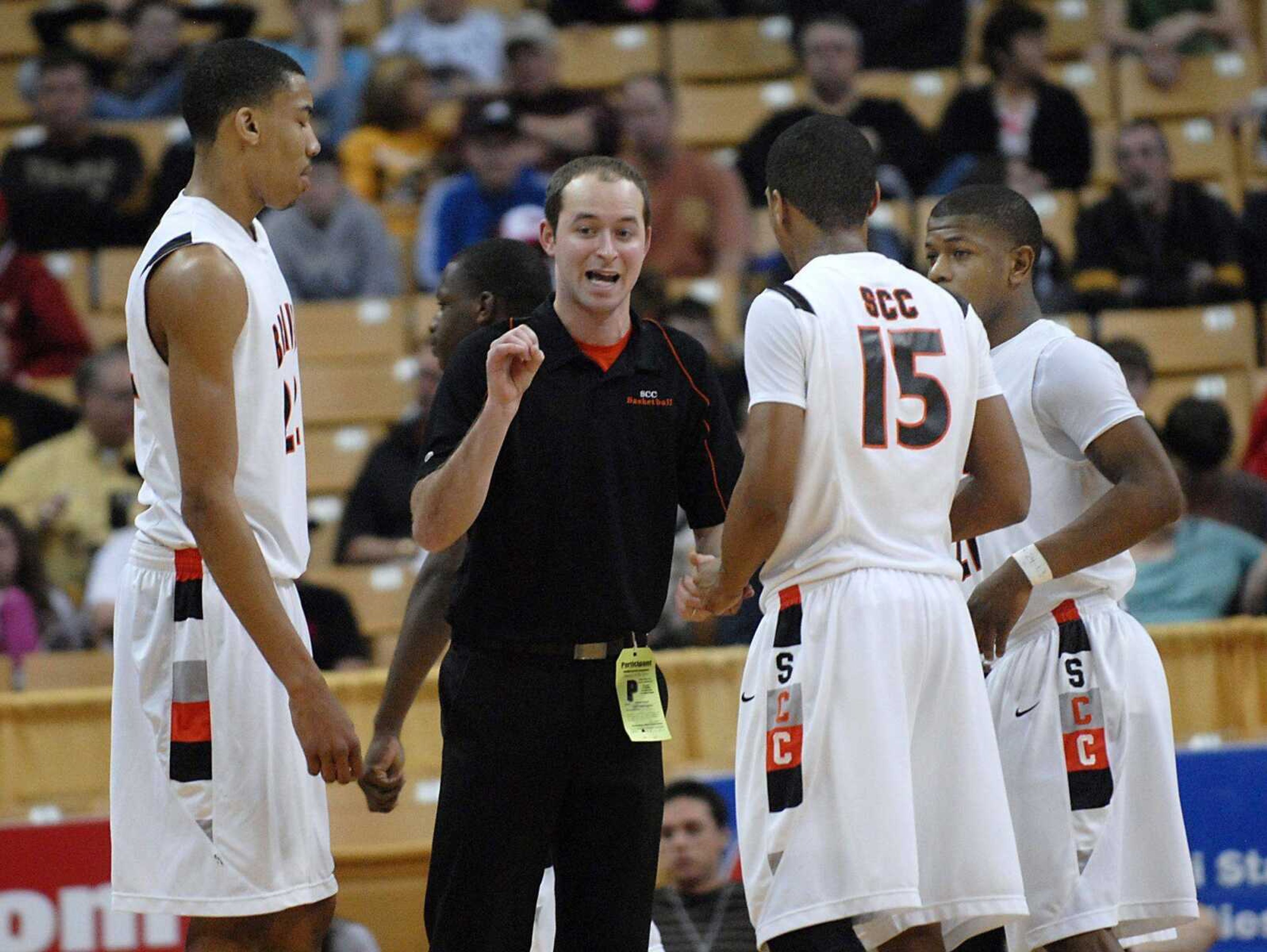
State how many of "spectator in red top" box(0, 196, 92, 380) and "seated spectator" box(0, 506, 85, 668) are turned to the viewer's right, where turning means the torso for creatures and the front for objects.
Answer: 0

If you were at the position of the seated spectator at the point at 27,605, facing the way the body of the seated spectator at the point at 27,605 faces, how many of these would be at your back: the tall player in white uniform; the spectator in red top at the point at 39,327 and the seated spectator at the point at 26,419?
2

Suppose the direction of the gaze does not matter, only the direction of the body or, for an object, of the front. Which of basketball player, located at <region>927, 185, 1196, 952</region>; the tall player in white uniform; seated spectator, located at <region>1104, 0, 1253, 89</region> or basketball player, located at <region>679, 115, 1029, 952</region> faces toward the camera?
the seated spectator

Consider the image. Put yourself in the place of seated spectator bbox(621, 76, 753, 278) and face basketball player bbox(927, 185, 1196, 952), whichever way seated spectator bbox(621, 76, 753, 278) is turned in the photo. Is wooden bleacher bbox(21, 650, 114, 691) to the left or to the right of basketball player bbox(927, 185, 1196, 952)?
right

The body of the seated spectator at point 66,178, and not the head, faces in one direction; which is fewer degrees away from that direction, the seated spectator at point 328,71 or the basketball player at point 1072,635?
the basketball player

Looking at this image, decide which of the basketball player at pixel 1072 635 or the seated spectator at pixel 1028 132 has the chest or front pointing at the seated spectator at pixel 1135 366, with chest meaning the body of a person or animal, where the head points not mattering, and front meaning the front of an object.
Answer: the seated spectator at pixel 1028 132

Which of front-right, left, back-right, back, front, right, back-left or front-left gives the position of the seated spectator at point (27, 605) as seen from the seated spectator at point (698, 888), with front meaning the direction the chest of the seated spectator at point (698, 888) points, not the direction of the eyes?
back-right

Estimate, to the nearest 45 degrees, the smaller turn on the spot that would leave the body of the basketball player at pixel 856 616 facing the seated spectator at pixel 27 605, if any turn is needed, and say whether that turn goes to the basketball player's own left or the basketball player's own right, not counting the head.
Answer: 0° — they already face them

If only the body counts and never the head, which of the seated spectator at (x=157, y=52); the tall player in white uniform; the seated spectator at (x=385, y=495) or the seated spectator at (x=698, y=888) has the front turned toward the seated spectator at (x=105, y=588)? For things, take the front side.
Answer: the seated spectator at (x=157, y=52)

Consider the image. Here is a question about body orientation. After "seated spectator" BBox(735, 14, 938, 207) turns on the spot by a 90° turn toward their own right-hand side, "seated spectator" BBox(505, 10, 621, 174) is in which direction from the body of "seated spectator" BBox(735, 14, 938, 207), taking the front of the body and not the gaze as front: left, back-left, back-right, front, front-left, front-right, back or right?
front

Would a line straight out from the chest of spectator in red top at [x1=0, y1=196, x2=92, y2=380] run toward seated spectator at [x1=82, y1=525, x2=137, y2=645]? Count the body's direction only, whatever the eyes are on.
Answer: yes
